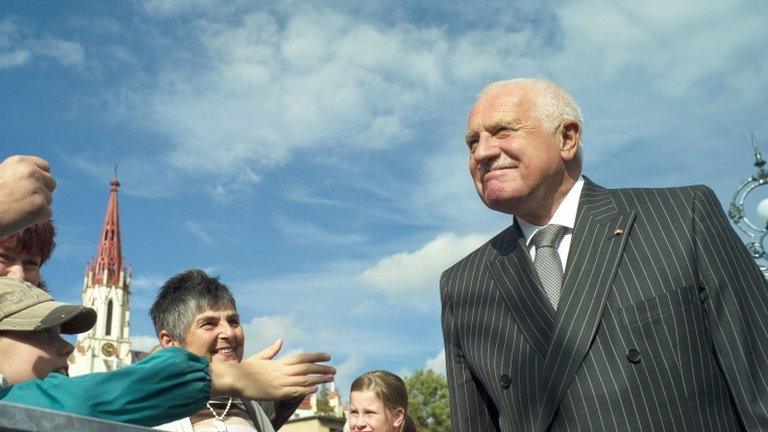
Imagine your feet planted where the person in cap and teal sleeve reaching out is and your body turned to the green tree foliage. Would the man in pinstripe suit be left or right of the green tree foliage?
right

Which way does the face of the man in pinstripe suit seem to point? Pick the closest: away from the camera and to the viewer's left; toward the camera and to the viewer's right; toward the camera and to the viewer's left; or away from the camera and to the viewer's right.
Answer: toward the camera and to the viewer's left

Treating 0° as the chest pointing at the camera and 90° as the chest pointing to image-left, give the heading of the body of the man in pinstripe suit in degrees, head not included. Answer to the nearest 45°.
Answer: approximately 45°

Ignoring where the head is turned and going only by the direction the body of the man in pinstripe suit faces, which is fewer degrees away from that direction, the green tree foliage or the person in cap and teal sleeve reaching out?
the person in cap and teal sleeve reaching out

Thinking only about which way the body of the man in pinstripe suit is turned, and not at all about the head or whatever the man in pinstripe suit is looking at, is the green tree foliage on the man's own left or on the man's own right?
on the man's own right

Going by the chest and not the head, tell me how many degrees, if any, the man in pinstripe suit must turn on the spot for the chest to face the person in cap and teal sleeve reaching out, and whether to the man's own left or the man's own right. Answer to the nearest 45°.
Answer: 0° — they already face them
